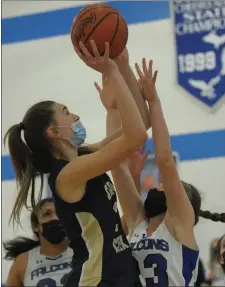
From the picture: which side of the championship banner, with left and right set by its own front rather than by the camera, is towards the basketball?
front

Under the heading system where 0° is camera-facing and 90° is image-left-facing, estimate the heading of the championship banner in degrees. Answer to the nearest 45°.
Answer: approximately 0°
